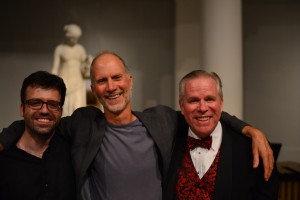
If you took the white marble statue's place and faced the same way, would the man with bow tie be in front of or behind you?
in front

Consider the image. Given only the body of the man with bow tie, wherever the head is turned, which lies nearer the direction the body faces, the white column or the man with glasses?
the man with glasses

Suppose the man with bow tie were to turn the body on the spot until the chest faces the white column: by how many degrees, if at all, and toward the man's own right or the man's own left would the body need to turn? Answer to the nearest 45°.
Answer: approximately 135° to the man's own right

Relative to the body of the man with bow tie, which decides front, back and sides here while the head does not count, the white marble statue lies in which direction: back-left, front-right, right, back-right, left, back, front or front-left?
right

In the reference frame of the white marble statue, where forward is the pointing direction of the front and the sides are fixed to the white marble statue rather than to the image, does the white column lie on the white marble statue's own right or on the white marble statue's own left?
on the white marble statue's own left

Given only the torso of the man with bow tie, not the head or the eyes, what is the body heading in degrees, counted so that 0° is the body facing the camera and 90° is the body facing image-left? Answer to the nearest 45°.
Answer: approximately 45°

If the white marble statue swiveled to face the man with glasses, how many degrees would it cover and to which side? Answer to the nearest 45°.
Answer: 0° — it already faces them

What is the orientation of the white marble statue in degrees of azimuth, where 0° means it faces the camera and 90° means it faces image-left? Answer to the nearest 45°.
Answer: approximately 0°
